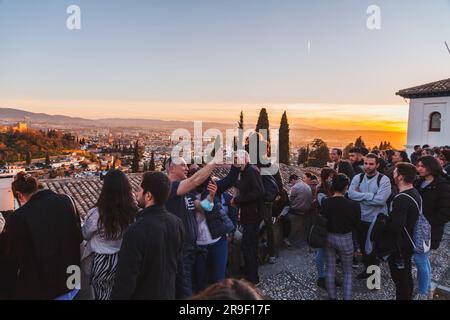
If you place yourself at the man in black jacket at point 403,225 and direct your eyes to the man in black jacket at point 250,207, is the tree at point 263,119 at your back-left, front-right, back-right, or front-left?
front-right

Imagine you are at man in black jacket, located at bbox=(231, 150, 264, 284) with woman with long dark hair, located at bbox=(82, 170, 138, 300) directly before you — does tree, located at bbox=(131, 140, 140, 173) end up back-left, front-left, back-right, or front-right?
back-right

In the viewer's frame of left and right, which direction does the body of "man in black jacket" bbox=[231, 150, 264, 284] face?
facing to the left of the viewer

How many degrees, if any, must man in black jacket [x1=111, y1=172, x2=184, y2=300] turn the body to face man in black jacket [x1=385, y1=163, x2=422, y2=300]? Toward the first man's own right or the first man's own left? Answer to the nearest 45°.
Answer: approximately 135° to the first man's own right

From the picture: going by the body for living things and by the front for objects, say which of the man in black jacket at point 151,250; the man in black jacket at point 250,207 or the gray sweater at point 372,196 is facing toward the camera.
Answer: the gray sweater

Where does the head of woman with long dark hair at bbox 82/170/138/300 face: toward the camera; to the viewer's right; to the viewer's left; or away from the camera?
away from the camera

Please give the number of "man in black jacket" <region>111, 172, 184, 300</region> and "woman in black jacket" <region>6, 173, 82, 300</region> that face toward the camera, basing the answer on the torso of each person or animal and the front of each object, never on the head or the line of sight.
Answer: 0

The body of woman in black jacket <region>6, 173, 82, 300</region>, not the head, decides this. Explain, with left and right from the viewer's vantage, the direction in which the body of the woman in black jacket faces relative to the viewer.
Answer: facing away from the viewer and to the left of the viewer

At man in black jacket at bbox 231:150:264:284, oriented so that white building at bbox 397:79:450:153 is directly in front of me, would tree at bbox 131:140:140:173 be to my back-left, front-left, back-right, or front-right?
front-left

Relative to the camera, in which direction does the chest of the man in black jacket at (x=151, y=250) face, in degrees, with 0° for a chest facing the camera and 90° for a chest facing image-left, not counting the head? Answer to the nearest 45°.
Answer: approximately 135°

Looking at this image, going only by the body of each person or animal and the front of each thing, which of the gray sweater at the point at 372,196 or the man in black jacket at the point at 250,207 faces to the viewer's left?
the man in black jacket

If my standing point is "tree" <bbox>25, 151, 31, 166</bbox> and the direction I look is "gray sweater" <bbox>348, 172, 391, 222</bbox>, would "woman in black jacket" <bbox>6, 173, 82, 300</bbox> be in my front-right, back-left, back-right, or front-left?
front-right

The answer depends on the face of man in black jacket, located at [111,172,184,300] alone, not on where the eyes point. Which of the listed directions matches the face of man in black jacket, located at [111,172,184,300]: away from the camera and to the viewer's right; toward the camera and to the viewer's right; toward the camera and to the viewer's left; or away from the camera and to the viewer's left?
away from the camera and to the viewer's left

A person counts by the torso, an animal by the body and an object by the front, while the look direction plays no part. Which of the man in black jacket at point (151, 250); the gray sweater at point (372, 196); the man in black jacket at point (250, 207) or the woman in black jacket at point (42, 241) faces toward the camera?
the gray sweater

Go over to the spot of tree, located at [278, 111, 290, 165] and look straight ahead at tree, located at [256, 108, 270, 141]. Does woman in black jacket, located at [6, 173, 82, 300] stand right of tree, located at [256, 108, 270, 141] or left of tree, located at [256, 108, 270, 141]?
left

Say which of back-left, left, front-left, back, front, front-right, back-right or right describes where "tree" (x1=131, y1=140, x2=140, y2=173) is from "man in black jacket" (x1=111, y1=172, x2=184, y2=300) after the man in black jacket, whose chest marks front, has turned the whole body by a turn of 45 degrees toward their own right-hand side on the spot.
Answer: front

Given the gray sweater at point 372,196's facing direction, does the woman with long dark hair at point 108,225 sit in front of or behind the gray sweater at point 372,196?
in front

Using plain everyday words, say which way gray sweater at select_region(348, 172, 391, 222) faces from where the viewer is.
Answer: facing the viewer

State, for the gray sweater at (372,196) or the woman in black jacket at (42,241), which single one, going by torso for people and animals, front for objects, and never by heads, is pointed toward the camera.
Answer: the gray sweater
